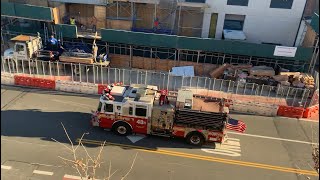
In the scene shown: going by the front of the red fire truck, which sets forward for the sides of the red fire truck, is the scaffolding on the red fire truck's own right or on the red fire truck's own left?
on the red fire truck's own right

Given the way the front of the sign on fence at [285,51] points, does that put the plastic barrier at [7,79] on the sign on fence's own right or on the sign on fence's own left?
on the sign on fence's own right

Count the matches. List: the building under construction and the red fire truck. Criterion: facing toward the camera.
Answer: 1

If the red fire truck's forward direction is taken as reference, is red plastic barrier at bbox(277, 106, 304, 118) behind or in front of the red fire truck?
behind

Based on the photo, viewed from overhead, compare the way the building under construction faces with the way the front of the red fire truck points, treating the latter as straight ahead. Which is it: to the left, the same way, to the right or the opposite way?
to the left

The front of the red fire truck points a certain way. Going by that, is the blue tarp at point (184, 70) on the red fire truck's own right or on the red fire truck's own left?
on the red fire truck's own right

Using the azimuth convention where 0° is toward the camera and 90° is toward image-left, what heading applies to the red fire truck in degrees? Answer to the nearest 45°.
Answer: approximately 90°

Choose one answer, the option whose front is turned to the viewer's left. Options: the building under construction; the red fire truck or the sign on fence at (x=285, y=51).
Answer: the red fire truck

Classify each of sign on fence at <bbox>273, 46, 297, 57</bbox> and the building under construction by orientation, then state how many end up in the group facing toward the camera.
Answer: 2
